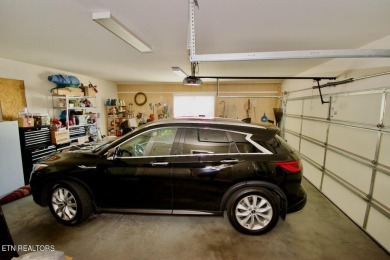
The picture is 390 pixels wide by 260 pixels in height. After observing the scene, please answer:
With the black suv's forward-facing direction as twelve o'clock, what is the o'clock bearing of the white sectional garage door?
The white sectional garage door is roughly at 6 o'clock from the black suv.

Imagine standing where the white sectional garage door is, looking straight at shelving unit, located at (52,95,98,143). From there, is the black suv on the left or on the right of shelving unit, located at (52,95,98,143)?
left

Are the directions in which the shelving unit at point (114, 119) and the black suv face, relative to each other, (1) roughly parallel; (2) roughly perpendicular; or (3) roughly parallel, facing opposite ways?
roughly perpendicular

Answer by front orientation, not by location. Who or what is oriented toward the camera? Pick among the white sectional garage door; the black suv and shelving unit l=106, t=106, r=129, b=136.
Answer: the shelving unit

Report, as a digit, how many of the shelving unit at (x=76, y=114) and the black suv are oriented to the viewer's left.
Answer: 1

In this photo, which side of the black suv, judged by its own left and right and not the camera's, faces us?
left

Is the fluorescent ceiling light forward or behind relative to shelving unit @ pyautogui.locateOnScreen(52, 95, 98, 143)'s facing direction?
forward

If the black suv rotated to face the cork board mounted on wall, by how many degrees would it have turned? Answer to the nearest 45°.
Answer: approximately 45° to its right

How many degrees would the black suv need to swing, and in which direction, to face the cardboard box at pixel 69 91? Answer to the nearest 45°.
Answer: approximately 45° to its right

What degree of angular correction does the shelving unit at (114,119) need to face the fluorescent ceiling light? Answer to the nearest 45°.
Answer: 0° — it already faces it
